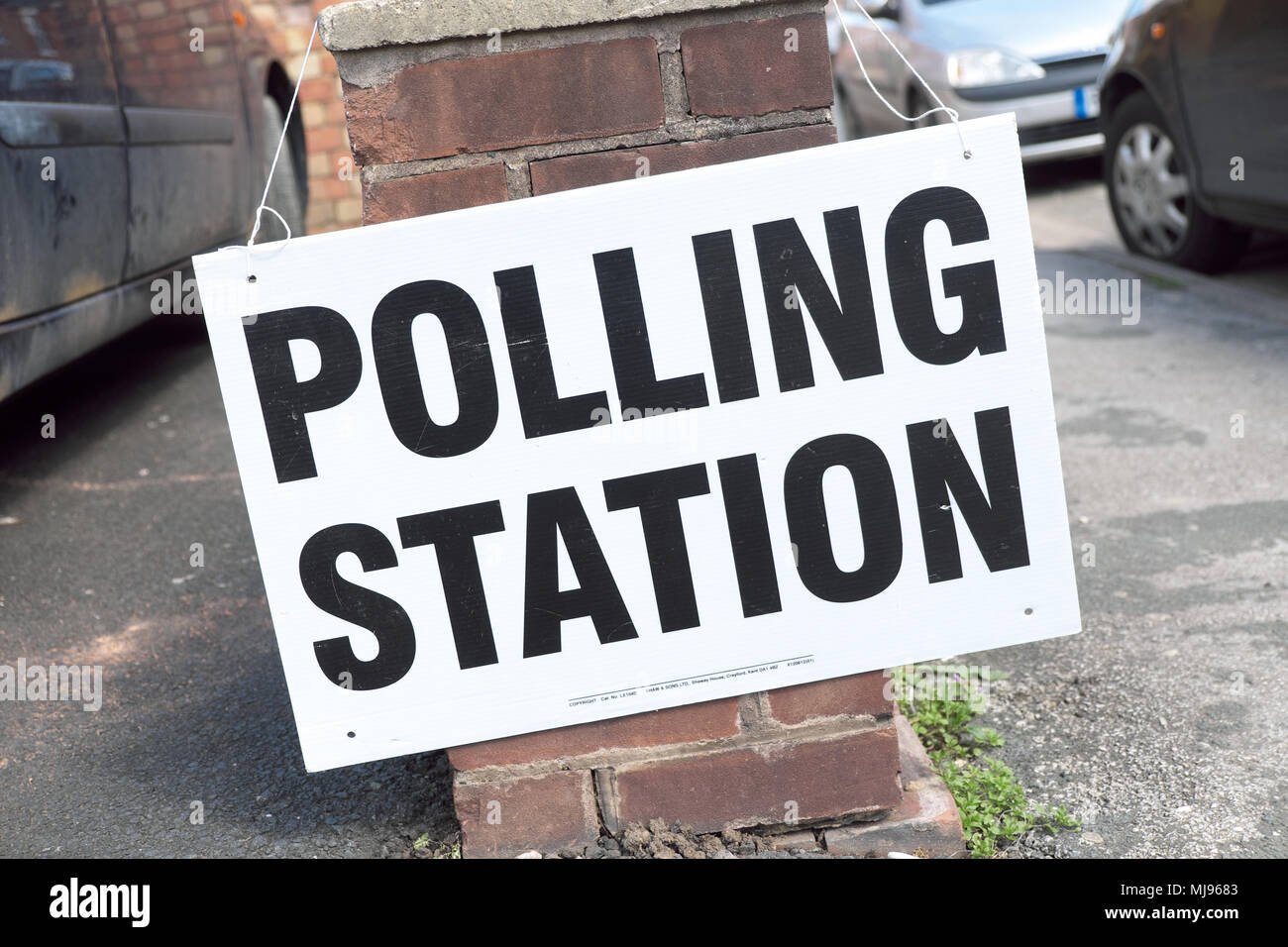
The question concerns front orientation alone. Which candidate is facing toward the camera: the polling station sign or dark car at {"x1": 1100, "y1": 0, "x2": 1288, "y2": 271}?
the polling station sign

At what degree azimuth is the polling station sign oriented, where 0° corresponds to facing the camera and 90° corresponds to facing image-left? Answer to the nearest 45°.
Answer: approximately 0°

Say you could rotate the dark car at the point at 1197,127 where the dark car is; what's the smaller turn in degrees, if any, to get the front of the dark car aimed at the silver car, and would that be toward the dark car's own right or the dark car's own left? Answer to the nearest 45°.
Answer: approximately 45° to the dark car's own right

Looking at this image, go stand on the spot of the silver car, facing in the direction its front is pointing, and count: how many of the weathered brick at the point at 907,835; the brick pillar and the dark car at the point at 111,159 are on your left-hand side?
0

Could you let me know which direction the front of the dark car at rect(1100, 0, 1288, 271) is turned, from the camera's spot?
facing away from the viewer and to the left of the viewer

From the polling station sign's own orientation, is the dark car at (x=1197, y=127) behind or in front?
behind

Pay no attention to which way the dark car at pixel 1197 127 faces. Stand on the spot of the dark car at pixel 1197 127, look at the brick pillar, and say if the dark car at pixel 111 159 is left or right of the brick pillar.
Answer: right

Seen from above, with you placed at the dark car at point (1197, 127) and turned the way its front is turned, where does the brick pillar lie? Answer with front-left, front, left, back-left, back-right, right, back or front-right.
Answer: back-left

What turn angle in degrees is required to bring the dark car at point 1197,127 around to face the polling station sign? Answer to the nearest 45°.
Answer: approximately 135° to its left

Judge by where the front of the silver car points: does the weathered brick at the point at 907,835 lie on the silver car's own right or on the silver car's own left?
on the silver car's own right

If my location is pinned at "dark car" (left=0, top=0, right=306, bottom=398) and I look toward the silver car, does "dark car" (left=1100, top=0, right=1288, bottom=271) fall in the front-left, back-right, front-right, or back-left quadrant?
front-right
